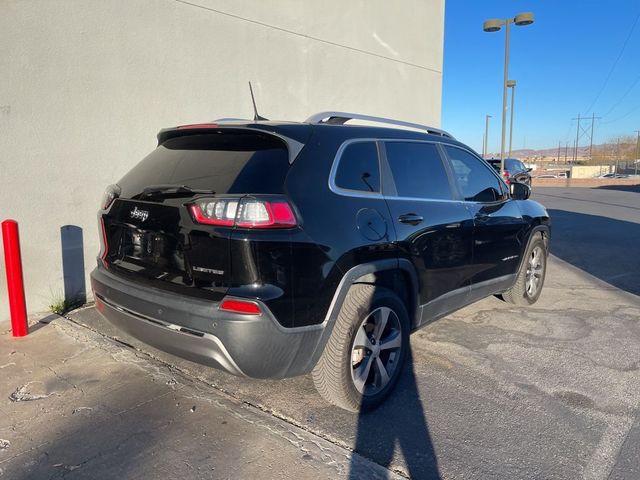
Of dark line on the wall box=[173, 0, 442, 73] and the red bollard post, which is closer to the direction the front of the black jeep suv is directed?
the dark line on the wall

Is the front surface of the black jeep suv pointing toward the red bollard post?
no

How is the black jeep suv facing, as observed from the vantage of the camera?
facing away from the viewer and to the right of the viewer
